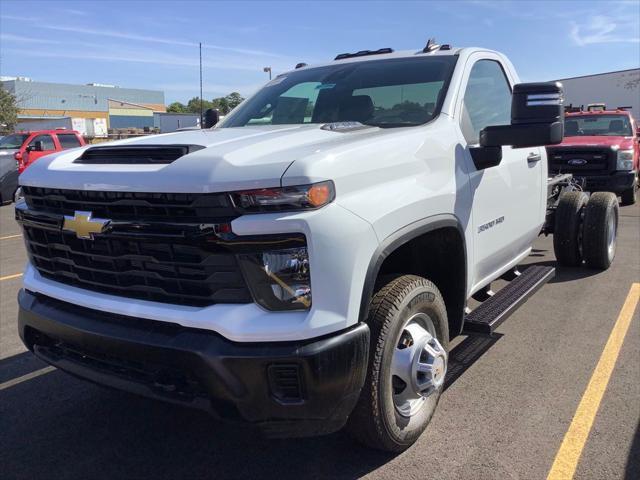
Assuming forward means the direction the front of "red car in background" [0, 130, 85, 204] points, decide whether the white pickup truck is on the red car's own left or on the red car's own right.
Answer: on the red car's own left

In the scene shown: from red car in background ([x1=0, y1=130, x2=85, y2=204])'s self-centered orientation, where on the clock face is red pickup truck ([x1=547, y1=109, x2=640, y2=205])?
The red pickup truck is roughly at 9 o'clock from the red car in background.

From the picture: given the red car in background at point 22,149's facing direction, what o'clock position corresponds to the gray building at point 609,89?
The gray building is roughly at 7 o'clock from the red car in background.

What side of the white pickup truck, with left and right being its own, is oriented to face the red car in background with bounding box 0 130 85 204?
right

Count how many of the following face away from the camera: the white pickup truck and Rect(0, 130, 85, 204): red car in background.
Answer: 0

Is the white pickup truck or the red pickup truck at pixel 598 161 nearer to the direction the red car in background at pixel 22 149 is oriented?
the white pickup truck

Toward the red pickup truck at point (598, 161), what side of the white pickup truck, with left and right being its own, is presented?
back
